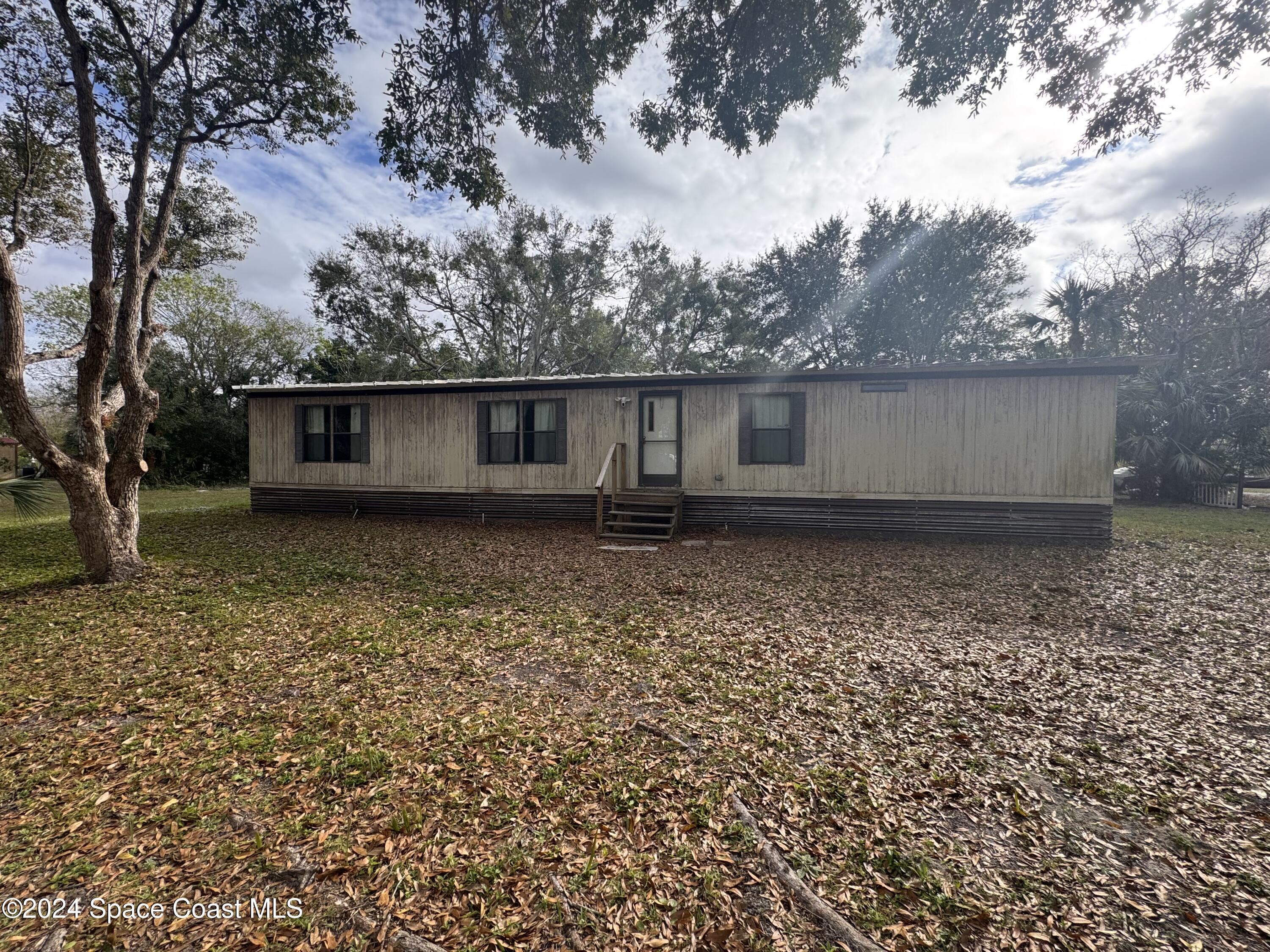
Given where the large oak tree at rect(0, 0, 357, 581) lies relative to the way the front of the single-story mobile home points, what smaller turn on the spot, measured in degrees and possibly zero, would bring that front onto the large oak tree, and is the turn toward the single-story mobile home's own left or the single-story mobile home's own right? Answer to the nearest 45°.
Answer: approximately 45° to the single-story mobile home's own right

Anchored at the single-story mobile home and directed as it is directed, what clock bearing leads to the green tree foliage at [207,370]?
The green tree foliage is roughly at 4 o'clock from the single-story mobile home.

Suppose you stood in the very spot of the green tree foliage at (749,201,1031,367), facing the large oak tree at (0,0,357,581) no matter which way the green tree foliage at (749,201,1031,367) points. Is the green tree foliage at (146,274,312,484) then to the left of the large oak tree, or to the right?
right

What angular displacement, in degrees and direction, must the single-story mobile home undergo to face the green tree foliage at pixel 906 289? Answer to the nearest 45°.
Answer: approximately 135° to its left

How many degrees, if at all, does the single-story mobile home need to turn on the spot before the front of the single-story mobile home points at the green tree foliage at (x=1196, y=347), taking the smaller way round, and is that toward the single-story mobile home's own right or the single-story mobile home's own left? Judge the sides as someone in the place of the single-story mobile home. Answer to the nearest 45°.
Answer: approximately 135° to the single-story mobile home's own left

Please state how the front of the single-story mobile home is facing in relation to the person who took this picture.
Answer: facing the viewer

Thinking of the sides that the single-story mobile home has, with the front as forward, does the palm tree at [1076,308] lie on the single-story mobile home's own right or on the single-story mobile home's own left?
on the single-story mobile home's own left

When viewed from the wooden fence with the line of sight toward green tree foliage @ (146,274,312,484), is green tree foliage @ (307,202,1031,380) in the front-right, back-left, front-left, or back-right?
front-right

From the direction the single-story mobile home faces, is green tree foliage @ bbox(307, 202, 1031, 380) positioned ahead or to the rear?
to the rear

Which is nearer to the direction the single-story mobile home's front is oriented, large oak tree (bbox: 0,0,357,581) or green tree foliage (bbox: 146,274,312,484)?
the large oak tree
